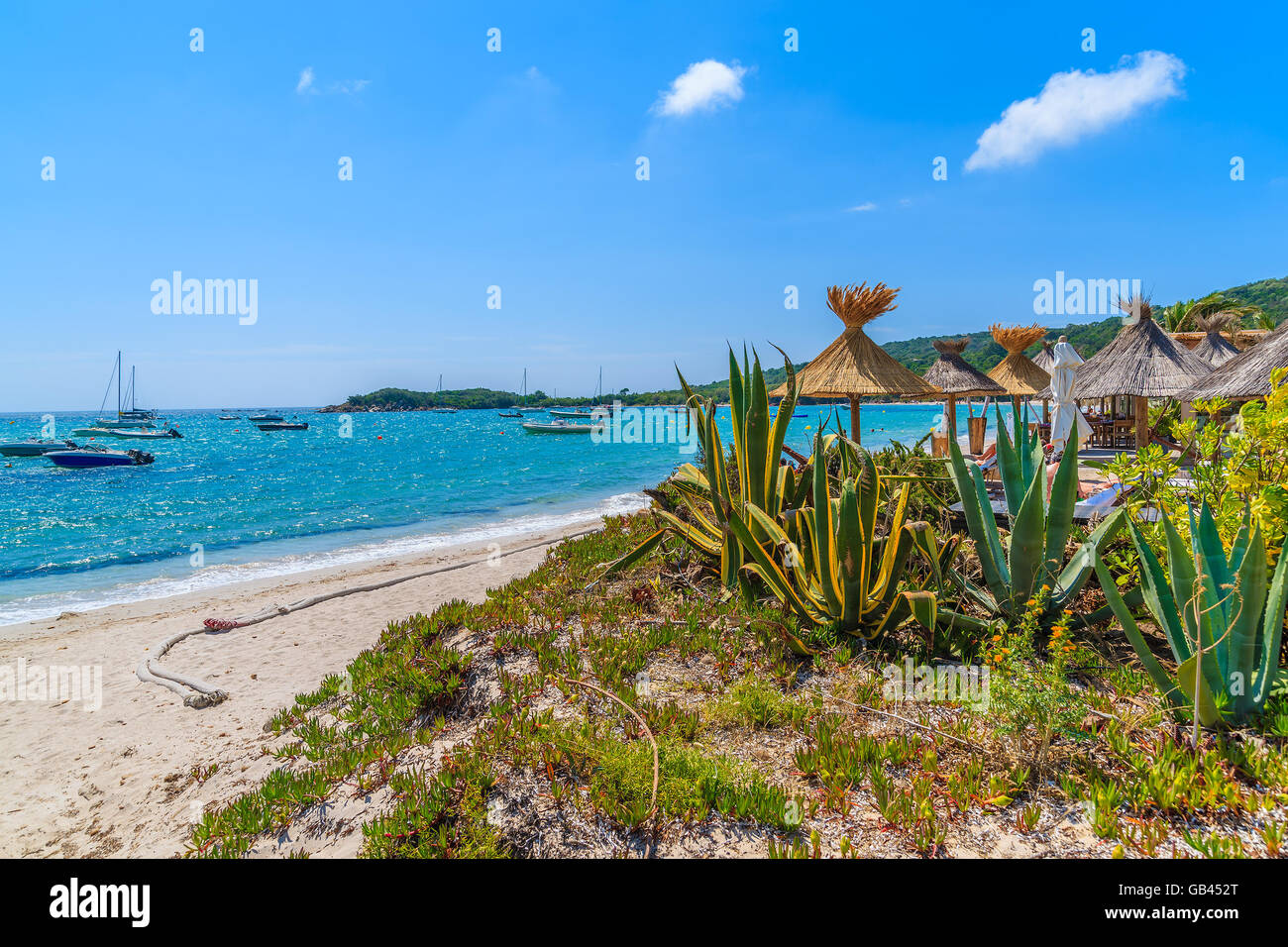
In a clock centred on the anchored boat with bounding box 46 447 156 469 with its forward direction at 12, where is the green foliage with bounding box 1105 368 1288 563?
The green foliage is roughly at 9 o'clock from the anchored boat.

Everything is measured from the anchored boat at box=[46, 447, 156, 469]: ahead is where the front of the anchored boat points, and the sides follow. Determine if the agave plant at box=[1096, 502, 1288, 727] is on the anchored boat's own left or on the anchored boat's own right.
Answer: on the anchored boat's own left

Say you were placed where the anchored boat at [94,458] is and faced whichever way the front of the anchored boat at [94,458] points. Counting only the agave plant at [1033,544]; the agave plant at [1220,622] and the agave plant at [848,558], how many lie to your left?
3

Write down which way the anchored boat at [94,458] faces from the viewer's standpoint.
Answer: facing to the left of the viewer

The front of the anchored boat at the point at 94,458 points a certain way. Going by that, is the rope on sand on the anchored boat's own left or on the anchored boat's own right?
on the anchored boat's own left
